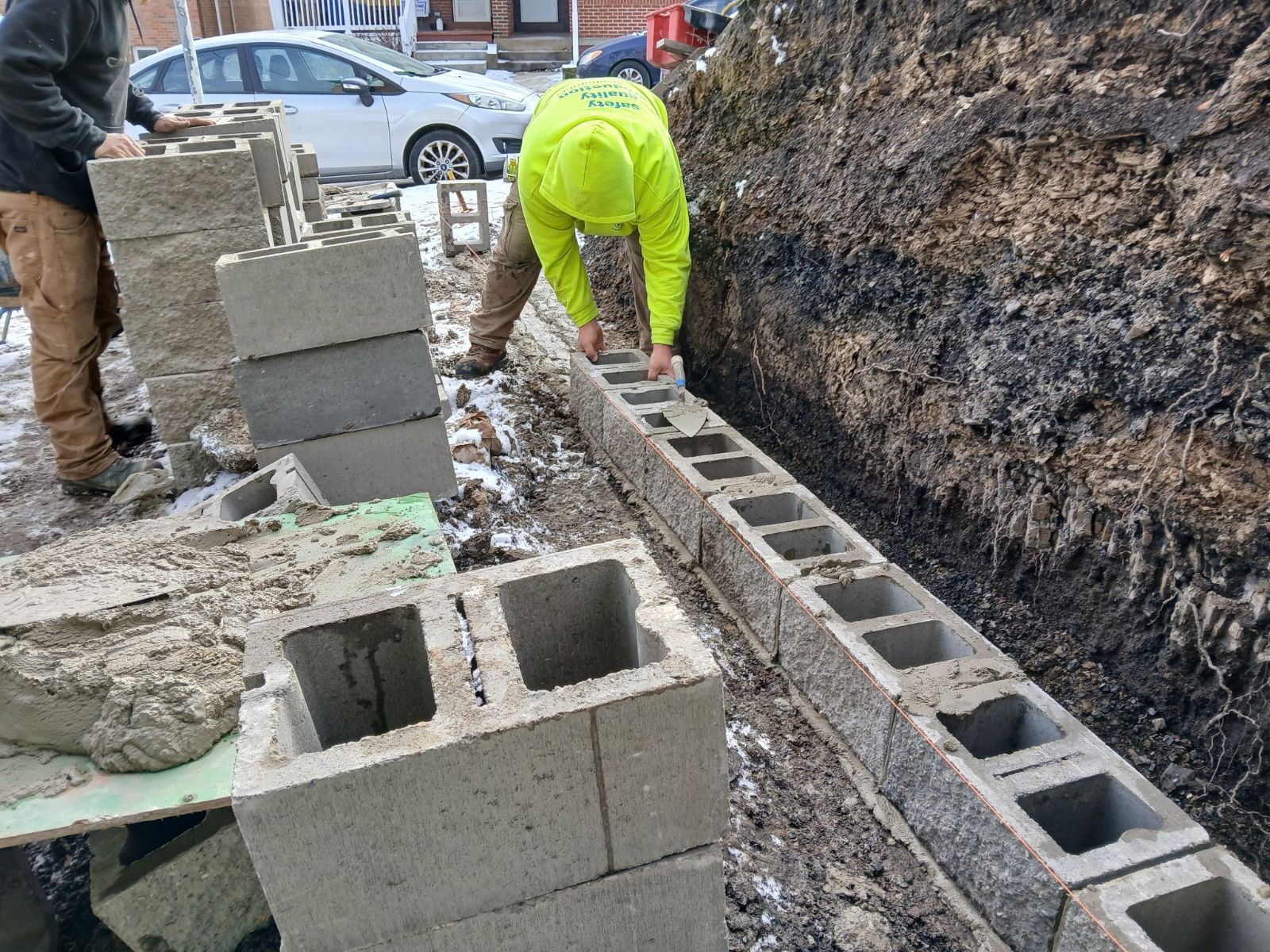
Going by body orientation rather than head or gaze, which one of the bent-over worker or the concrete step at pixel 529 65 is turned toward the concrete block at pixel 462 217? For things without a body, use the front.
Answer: the concrete step

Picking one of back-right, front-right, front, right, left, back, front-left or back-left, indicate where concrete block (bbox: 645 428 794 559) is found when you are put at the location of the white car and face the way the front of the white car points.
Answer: right

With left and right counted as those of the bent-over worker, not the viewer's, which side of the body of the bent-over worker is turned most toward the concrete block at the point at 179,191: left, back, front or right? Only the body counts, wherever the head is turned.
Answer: right

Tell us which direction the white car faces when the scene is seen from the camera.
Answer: facing to the right of the viewer

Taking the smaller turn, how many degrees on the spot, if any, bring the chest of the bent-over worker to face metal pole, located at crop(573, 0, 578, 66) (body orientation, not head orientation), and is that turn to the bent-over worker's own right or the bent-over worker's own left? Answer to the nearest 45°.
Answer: approximately 180°

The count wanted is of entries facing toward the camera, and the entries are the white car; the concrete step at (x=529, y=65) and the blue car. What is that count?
1

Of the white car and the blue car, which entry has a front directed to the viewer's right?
the white car

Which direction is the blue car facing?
to the viewer's left

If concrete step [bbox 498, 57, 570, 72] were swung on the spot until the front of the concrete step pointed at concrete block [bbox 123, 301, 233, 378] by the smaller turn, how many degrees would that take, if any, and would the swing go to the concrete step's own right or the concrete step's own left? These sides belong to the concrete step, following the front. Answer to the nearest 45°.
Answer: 0° — it already faces it

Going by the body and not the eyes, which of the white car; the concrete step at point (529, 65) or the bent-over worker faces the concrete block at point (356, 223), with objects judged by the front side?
the concrete step

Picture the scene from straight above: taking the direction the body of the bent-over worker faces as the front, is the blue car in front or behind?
behind

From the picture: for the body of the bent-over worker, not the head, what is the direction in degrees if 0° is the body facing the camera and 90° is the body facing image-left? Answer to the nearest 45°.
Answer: approximately 0°

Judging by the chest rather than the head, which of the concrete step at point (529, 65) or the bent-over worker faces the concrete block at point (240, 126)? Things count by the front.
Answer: the concrete step

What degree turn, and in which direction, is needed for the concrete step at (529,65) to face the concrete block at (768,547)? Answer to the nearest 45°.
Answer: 0° — it already faces it

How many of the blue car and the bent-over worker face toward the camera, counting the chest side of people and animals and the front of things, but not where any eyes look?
1

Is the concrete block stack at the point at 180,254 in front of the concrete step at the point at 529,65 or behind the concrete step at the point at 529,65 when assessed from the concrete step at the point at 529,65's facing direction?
in front
